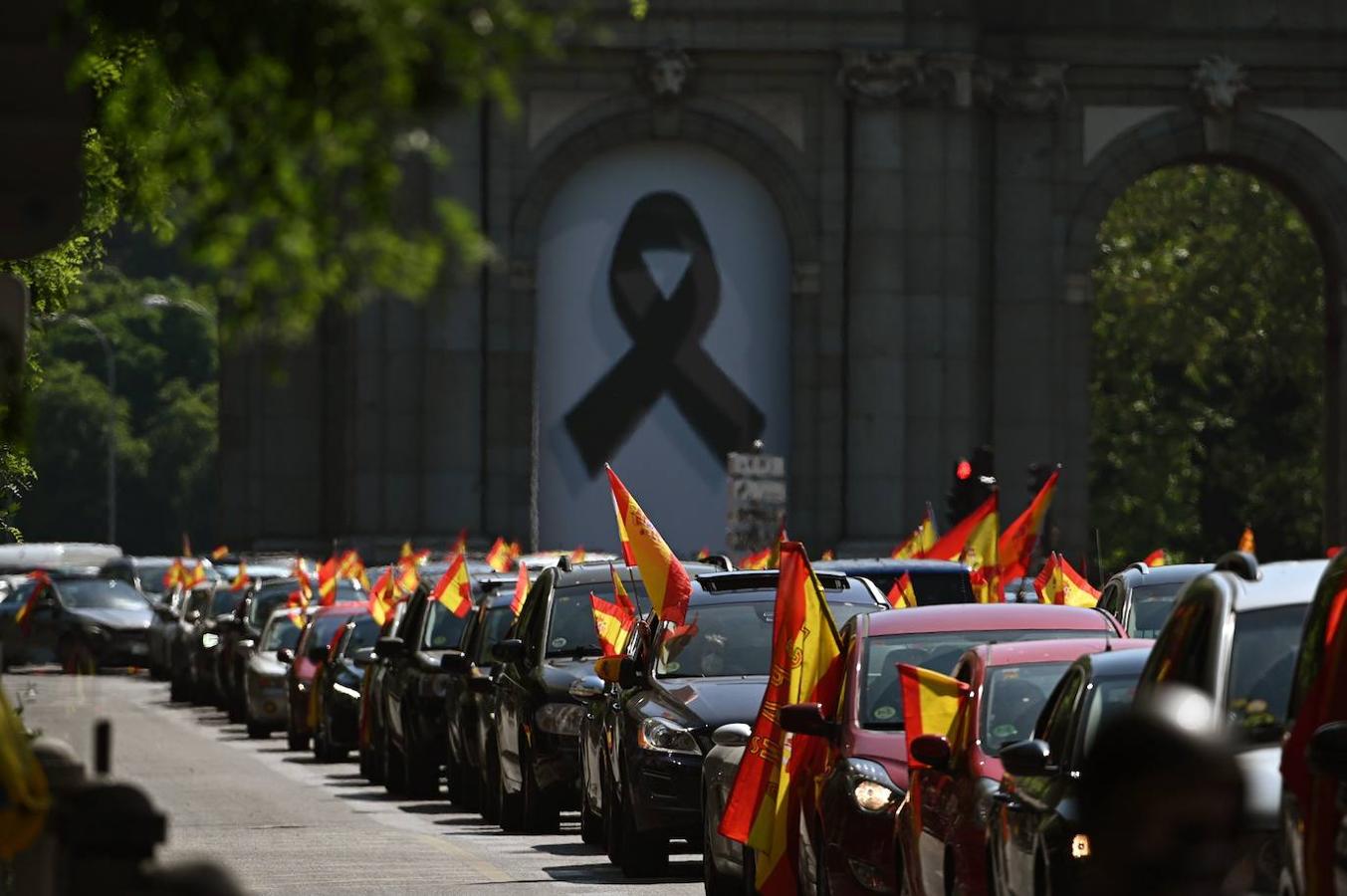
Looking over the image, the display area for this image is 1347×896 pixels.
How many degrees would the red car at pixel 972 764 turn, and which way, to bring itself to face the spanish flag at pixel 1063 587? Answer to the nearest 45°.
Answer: approximately 135° to its left

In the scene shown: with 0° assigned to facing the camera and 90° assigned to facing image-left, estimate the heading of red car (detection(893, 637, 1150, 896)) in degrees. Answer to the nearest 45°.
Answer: approximately 315°

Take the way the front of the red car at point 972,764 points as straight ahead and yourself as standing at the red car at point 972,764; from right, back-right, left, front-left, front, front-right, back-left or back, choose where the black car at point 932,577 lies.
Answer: back-left

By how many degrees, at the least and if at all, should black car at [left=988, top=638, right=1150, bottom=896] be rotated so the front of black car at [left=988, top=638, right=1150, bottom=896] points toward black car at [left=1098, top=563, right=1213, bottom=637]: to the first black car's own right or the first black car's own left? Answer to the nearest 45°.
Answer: approximately 135° to the first black car's own left
